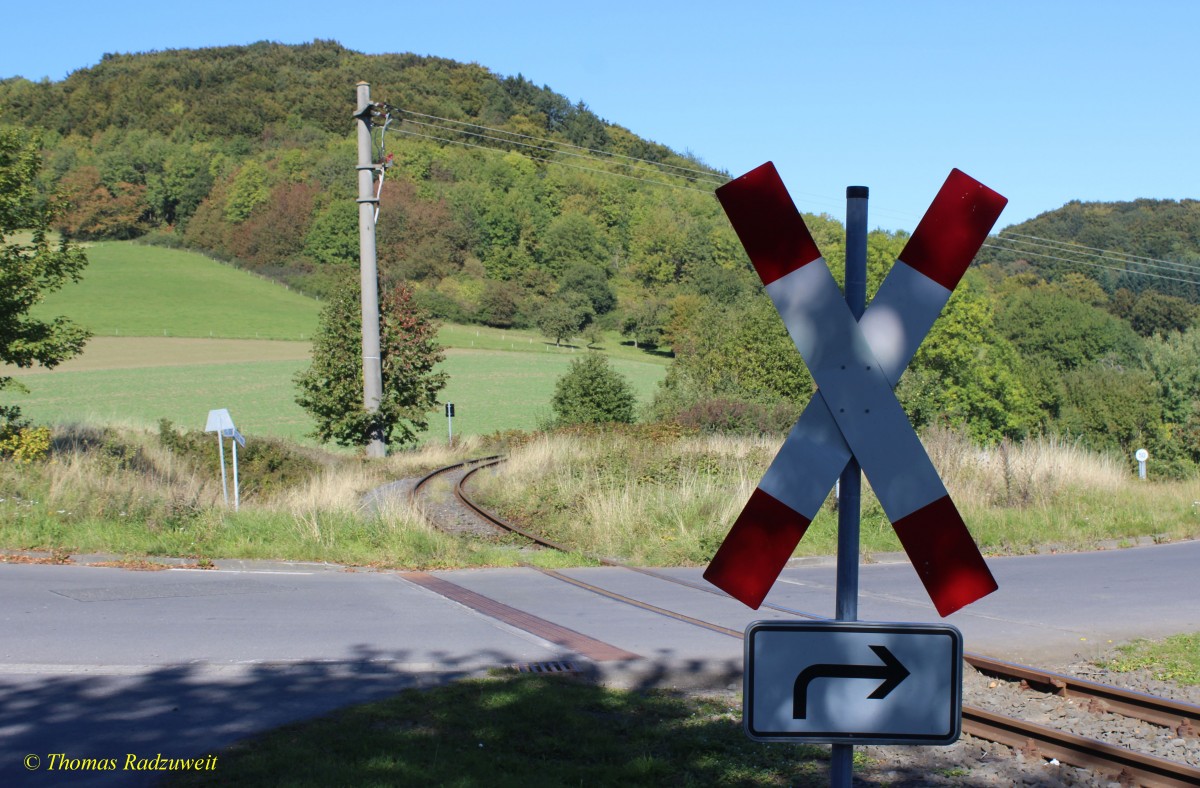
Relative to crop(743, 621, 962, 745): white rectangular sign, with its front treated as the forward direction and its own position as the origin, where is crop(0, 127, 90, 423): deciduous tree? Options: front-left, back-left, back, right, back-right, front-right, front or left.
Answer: back-right

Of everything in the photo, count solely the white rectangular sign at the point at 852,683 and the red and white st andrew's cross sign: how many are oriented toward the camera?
2

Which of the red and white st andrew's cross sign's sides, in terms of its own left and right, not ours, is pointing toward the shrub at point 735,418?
back

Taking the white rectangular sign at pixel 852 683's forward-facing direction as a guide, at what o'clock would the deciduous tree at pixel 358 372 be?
The deciduous tree is roughly at 5 o'clock from the white rectangular sign.

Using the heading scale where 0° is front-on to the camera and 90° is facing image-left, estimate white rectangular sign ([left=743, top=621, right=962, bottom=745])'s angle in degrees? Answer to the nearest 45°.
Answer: approximately 0°

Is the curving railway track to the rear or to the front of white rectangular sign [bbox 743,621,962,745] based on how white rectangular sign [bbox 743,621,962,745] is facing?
to the rear

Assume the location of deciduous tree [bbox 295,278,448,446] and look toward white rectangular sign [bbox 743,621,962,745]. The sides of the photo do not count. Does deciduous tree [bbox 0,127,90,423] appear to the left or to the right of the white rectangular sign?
right

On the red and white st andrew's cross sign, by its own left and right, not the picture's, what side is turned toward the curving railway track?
back

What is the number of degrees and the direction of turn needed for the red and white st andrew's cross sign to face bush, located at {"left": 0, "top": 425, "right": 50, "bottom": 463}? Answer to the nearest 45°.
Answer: approximately 135° to its right

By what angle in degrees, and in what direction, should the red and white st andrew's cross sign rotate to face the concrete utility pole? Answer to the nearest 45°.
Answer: approximately 135° to its right

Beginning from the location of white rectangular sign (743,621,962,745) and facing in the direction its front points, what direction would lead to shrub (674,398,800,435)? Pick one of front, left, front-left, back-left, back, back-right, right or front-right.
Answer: back
